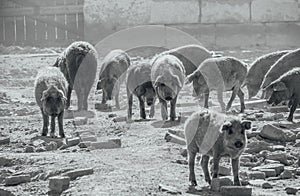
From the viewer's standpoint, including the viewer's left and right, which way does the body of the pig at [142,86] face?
facing the viewer and to the right of the viewer

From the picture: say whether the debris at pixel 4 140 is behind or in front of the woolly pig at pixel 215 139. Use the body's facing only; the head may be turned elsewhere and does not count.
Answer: behind

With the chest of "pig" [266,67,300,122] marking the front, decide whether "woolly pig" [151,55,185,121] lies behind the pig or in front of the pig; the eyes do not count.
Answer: in front

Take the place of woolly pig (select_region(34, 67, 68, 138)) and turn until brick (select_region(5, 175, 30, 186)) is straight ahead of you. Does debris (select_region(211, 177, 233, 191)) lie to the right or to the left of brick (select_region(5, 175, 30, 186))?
left

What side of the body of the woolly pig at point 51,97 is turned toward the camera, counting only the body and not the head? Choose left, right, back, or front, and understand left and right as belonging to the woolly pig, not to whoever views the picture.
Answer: front

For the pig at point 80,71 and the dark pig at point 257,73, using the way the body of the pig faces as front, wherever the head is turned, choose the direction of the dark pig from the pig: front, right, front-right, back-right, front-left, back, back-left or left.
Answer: back-right

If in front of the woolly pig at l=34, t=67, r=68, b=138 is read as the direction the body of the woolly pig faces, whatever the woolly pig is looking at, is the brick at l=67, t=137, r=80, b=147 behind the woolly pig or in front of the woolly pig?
in front

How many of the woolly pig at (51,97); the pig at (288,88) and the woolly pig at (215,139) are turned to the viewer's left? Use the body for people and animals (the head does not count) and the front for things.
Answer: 1

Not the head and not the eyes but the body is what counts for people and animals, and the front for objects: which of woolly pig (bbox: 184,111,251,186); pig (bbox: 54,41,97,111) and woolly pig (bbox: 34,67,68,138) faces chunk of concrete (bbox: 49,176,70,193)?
woolly pig (bbox: 34,67,68,138)

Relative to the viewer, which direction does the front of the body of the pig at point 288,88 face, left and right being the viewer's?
facing to the left of the viewer
